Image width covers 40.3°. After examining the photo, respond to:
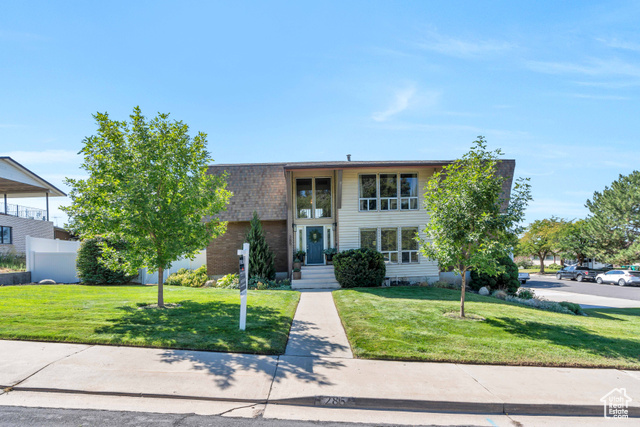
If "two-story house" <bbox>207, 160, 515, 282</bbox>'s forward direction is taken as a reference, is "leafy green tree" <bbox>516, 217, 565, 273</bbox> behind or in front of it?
behind

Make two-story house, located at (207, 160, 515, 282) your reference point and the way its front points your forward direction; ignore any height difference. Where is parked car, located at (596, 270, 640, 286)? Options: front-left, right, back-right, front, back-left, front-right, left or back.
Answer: back-left

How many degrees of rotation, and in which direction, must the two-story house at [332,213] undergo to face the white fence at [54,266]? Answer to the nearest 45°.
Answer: approximately 90° to its right

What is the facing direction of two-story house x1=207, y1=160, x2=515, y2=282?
toward the camera

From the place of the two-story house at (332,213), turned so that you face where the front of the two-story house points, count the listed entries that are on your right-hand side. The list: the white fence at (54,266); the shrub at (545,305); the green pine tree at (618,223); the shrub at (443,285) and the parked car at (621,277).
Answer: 1

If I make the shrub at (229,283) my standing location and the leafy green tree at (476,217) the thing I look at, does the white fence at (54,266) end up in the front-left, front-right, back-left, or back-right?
back-right

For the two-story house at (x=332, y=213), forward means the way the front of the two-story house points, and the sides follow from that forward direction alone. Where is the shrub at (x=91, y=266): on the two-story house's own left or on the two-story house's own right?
on the two-story house's own right

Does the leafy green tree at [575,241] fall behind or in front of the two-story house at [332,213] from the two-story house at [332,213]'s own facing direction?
behind

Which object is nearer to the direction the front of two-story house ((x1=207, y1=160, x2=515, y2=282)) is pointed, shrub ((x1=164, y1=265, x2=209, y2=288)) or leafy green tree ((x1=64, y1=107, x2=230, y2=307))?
the leafy green tree

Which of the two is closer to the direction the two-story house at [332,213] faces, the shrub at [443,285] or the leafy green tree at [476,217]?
the leafy green tree
